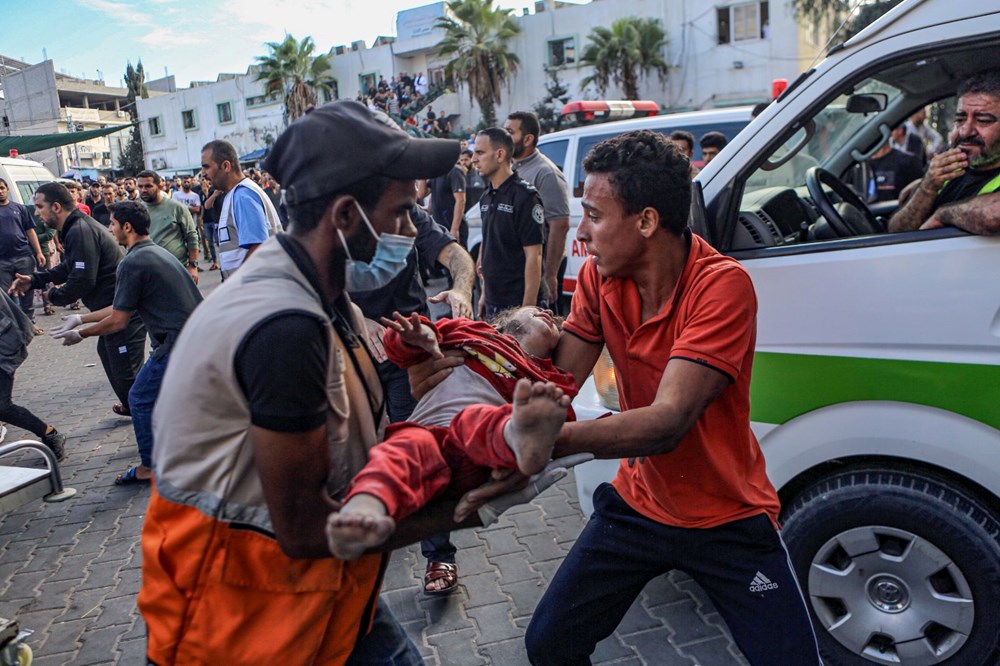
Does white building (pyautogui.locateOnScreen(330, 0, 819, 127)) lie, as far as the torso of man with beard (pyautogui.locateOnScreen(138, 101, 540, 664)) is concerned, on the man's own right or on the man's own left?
on the man's own left

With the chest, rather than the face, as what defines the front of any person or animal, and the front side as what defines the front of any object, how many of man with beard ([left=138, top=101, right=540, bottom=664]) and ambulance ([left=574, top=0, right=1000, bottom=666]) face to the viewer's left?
1

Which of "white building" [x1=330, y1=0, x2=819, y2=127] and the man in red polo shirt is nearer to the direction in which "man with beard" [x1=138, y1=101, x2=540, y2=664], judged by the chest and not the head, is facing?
the man in red polo shirt

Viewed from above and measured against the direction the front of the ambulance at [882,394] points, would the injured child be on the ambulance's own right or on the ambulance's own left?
on the ambulance's own left

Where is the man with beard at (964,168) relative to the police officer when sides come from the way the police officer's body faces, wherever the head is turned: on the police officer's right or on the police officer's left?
on the police officer's left

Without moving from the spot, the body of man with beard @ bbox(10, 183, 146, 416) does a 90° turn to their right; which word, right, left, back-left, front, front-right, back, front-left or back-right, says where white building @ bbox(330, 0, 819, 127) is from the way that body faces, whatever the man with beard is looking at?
front-right

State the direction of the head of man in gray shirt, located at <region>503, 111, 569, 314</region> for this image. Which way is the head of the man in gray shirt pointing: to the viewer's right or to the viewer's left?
to the viewer's left

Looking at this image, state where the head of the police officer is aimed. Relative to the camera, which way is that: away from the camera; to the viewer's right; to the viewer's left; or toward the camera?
to the viewer's left

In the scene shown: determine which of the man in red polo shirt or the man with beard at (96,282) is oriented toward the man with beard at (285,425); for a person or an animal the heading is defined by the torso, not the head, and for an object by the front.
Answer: the man in red polo shirt

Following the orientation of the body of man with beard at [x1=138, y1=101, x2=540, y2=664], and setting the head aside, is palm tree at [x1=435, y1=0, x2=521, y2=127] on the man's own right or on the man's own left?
on the man's own left

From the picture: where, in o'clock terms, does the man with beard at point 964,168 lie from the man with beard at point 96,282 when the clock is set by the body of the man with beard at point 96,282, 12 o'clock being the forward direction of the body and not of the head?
the man with beard at point 964,168 is roughly at 8 o'clock from the man with beard at point 96,282.

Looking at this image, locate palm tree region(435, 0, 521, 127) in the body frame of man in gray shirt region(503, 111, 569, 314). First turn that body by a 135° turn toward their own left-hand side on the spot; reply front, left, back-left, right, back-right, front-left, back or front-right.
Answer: left
